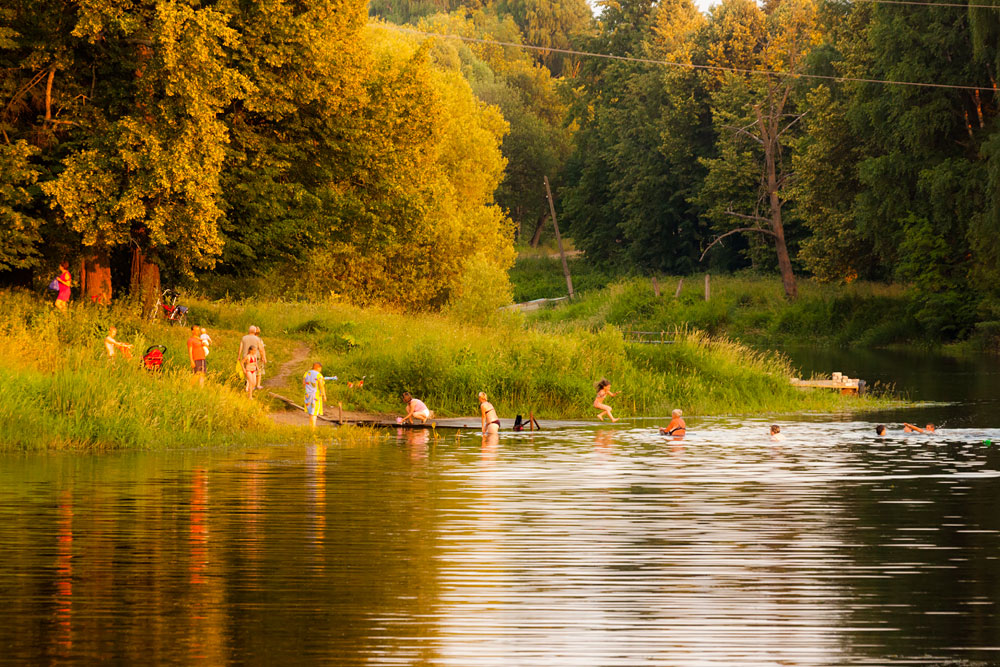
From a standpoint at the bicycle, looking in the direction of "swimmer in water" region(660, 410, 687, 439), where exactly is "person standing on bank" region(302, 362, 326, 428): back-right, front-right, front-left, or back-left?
front-right

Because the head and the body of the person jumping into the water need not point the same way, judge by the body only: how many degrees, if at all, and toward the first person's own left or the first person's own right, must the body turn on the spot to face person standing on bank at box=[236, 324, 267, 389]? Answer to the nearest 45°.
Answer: approximately 135° to the first person's own right

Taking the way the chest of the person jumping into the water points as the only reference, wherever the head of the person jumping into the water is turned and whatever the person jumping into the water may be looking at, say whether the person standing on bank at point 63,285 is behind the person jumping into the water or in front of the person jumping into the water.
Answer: behind

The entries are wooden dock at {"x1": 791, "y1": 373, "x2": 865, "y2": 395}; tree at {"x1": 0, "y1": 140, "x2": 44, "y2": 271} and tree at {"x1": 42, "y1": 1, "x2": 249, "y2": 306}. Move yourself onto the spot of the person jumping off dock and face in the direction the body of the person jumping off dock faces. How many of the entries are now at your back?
2

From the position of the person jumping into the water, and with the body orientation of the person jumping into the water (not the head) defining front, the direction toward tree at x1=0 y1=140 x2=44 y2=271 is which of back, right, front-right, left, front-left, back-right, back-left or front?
back

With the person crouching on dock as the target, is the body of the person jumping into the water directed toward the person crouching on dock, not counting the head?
no

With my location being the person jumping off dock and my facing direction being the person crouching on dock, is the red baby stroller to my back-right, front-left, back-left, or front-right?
front-right

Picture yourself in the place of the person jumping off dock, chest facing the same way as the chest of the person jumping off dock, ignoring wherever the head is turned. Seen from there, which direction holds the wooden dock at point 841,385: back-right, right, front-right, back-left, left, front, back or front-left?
front-left

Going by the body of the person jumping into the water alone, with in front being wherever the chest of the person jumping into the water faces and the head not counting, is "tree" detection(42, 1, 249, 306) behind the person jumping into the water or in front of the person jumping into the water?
behind

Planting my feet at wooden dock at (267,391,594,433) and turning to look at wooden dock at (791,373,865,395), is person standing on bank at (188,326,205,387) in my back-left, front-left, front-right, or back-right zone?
back-left

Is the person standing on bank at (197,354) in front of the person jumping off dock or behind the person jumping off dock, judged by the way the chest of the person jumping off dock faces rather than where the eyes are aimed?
behind

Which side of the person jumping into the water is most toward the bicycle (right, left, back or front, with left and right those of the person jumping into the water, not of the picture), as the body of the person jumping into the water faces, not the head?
back

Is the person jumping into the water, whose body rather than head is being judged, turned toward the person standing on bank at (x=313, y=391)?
no

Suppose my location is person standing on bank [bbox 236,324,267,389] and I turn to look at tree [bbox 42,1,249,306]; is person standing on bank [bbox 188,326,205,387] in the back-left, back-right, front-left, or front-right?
front-left

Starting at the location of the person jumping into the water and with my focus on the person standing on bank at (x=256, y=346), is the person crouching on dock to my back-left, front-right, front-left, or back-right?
front-left
